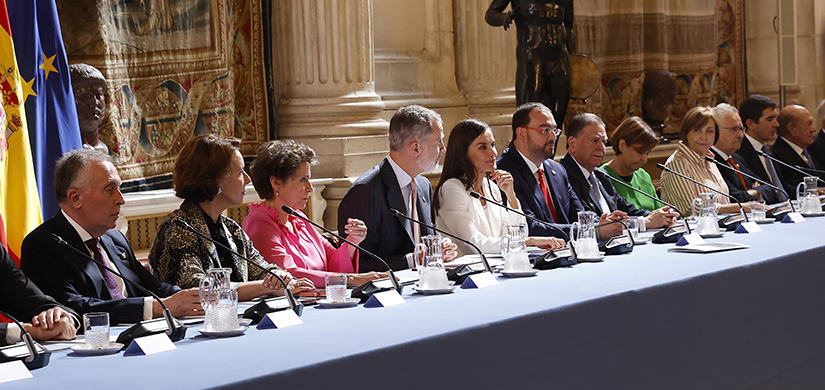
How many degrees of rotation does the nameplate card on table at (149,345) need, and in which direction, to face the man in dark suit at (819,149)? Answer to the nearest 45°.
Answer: approximately 90° to its left

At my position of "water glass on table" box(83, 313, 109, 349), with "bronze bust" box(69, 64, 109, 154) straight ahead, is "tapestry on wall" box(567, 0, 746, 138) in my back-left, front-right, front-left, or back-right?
front-right

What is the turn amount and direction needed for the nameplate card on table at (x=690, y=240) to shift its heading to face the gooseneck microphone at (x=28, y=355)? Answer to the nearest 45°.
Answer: approximately 90° to its right

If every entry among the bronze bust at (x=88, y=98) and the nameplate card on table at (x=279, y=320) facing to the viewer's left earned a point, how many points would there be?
0

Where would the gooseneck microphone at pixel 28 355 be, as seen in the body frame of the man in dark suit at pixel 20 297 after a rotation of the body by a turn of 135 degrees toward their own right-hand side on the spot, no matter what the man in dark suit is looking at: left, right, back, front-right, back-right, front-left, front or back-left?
left

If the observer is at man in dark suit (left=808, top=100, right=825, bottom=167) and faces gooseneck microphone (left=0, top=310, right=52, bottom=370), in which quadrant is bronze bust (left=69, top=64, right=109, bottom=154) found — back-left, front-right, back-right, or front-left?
front-right

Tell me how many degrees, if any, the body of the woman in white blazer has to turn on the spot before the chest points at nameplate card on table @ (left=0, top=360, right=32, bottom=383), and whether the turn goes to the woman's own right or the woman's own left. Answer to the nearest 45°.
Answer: approximately 45° to the woman's own right

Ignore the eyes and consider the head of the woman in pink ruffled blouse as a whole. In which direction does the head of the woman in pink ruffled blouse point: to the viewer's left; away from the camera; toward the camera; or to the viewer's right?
to the viewer's right

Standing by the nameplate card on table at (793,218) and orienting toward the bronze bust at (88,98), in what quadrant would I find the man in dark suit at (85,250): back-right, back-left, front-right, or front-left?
front-left

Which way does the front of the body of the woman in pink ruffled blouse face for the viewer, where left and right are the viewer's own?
facing the viewer and to the right of the viewer

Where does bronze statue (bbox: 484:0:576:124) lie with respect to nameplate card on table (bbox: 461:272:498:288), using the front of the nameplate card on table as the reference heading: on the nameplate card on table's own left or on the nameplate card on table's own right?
on the nameplate card on table's own left

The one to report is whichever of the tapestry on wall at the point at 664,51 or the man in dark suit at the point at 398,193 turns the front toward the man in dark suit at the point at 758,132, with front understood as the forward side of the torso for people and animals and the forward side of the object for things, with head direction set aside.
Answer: the tapestry on wall

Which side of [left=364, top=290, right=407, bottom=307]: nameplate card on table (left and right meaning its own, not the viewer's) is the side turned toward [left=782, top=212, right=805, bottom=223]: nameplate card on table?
left

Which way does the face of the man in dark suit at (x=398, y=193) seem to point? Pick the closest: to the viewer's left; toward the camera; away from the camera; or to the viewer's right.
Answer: to the viewer's right
